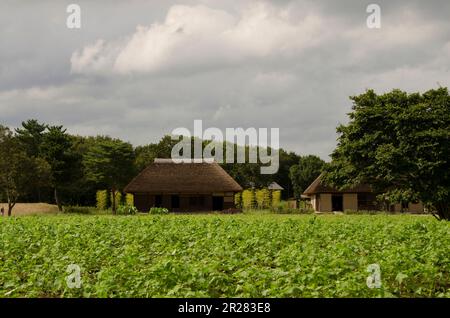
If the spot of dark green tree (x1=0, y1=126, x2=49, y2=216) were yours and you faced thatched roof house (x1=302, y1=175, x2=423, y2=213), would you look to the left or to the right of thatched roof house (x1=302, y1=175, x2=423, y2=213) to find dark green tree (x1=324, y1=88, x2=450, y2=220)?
right

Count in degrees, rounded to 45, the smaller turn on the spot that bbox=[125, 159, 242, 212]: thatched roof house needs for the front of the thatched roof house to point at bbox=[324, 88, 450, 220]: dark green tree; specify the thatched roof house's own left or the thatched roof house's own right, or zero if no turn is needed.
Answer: approximately 45° to the thatched roof house's own left

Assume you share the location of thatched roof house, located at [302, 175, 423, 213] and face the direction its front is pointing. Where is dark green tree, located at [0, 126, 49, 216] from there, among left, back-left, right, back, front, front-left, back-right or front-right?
front-right

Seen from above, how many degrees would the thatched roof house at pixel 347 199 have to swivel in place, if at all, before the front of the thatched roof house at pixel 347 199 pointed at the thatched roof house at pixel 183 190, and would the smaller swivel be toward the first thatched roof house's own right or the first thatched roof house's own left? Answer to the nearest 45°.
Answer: approximately 45° to the first thatched roof house's own right

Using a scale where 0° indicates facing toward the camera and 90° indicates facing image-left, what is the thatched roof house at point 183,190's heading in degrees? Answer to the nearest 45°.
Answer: approximately 0°

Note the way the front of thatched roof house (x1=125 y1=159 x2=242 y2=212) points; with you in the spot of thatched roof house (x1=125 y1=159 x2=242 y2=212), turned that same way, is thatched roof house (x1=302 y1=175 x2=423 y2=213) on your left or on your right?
on your left

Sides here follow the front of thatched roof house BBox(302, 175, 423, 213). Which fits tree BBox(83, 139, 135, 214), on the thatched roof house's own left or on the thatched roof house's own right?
on the thatched roof house's own right

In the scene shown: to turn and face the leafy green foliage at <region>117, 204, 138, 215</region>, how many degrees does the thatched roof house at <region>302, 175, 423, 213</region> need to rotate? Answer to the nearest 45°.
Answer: approximately 45° to its right

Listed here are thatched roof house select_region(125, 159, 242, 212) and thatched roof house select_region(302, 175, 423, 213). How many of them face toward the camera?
2

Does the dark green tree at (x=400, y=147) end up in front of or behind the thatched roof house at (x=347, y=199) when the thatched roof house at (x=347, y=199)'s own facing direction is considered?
in front
